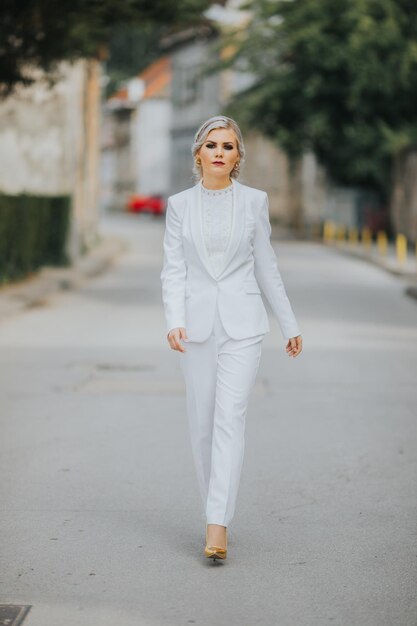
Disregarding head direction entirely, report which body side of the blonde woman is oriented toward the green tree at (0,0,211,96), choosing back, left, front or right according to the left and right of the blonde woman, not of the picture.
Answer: back

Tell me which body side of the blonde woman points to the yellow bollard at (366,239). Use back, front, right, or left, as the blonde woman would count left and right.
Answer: back

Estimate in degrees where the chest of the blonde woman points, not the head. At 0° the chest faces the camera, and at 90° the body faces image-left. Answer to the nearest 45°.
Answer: approximately 0°

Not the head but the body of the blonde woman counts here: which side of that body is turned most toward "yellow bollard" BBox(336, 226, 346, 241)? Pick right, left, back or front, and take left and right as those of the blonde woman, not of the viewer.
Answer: back

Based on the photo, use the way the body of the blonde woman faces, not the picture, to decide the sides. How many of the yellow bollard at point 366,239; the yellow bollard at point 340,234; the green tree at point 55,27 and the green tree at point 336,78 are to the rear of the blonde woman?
4

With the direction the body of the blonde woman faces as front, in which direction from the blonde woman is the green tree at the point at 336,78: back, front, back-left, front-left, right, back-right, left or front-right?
back

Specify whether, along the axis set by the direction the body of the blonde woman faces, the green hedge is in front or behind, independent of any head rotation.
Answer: behind

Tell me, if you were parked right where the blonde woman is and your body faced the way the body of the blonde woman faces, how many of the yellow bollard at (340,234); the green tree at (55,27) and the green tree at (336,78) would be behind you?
3

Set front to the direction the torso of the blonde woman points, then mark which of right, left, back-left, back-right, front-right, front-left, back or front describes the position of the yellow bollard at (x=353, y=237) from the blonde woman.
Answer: back
